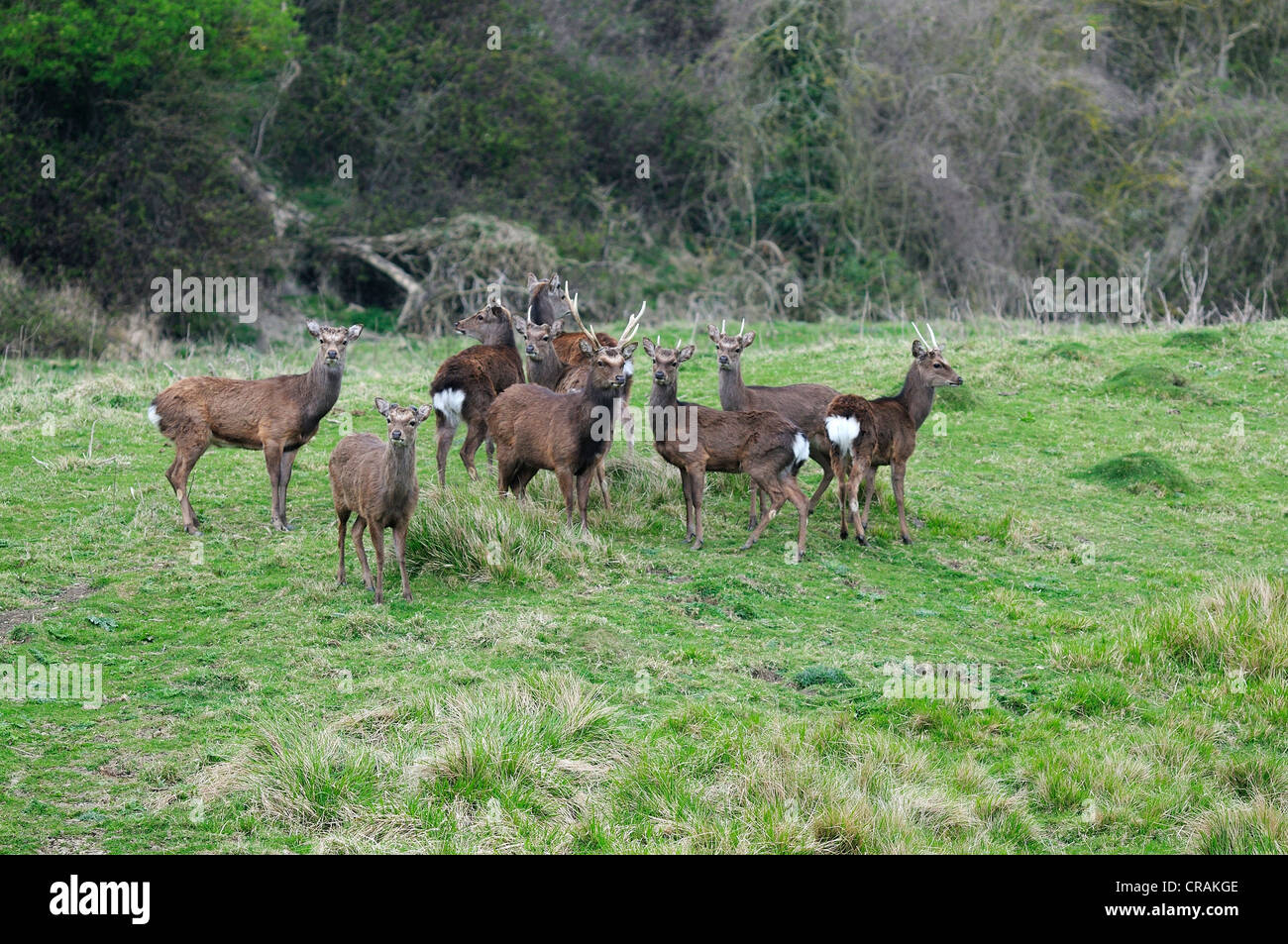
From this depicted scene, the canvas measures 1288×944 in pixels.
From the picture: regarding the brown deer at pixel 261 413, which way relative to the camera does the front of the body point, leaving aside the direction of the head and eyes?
to the viewer's right

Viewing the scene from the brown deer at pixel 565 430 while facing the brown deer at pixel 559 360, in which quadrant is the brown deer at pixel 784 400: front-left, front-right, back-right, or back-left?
front-right

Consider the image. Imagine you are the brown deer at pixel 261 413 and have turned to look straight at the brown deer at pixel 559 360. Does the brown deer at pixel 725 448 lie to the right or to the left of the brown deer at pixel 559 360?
right

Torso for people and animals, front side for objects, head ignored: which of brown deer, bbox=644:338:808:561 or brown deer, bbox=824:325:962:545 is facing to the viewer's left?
brown deer, bbox=644:338:808:561

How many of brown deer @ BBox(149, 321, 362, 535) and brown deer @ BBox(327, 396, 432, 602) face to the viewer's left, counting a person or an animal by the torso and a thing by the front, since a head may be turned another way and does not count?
0

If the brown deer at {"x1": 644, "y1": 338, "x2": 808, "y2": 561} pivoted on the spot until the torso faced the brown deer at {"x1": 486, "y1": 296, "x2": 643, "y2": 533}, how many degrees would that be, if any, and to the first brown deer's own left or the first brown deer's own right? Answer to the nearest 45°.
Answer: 0° — it already faces it

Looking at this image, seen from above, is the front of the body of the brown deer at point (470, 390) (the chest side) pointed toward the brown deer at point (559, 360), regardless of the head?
yes

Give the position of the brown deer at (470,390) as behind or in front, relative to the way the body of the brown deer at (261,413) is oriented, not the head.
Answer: in front

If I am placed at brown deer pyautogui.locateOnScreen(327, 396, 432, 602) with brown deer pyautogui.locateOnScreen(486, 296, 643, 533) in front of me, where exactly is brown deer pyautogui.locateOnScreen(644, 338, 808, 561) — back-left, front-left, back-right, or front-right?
front-right

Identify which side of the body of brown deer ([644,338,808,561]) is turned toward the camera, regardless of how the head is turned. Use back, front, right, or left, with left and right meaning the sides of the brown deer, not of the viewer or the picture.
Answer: left
